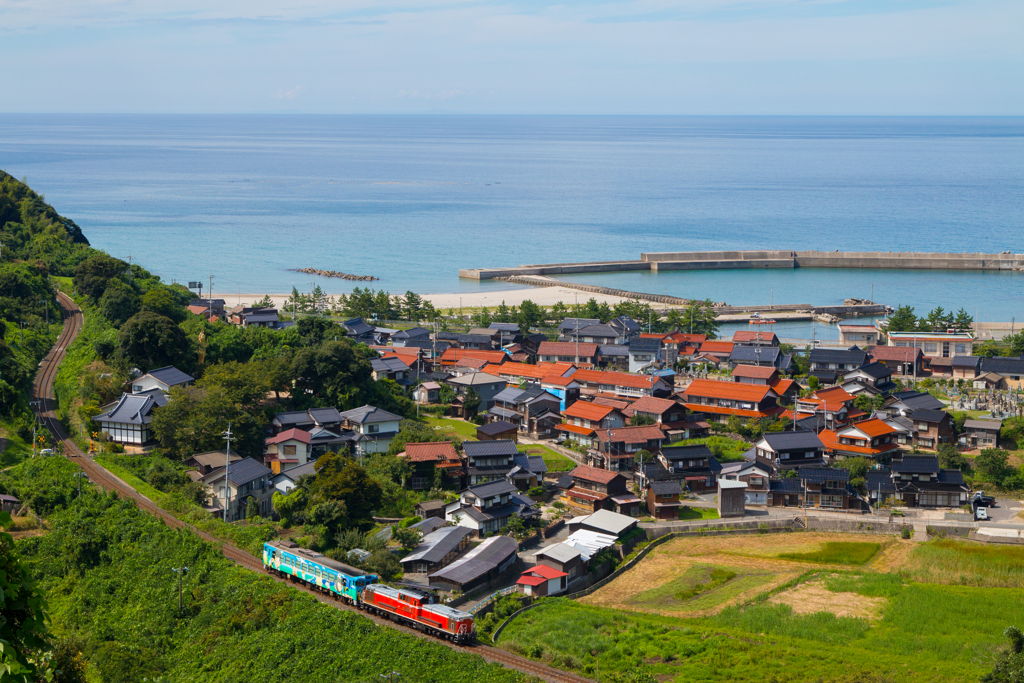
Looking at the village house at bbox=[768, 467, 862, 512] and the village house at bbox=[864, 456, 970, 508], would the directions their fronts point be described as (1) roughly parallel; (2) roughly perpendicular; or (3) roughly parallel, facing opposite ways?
roughly parallel

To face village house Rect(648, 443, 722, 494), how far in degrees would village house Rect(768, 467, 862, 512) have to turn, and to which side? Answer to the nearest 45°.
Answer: approximately 90° to its right

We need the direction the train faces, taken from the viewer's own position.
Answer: facing the viewer and to the right of the viewer

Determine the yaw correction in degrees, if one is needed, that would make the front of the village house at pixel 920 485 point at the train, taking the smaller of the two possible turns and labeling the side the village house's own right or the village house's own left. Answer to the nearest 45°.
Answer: approximately 45° to the village house's own right

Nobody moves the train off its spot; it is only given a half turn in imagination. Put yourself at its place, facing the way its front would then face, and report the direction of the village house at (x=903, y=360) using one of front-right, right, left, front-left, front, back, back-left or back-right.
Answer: right

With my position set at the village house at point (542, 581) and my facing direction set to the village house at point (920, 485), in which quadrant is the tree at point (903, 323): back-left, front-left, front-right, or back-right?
front-left

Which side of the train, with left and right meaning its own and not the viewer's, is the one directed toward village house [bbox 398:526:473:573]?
left

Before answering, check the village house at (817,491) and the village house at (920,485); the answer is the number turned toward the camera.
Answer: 2

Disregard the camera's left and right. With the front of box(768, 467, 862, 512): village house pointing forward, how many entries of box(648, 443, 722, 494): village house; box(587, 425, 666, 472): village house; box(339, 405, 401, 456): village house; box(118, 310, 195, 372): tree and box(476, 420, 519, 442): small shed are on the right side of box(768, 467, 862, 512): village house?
5

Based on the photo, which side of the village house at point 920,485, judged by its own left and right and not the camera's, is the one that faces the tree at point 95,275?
right

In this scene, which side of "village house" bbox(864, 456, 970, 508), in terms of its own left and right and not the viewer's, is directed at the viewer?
front
